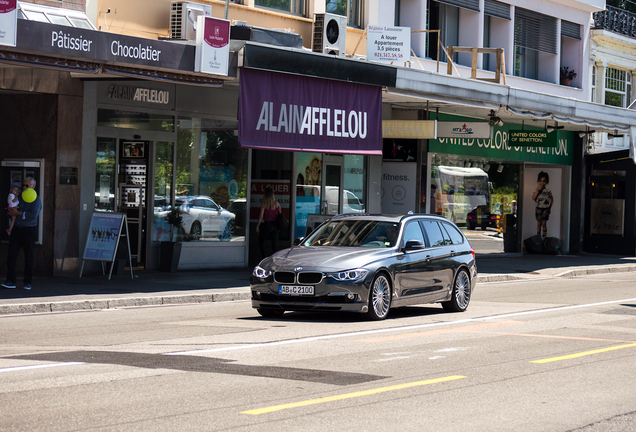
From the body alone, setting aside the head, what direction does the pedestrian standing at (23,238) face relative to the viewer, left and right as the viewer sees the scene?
facing the viewer and to the left of the viewer

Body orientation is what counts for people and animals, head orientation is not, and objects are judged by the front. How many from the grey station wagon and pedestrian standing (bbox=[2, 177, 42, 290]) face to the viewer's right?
0

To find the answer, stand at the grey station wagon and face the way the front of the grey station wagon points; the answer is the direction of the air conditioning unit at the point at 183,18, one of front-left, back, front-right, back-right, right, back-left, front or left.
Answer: right

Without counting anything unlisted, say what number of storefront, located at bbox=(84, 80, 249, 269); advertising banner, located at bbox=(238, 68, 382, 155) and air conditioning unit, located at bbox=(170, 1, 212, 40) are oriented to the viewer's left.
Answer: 0

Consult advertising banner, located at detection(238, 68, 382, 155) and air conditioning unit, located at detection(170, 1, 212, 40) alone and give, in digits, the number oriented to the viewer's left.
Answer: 0

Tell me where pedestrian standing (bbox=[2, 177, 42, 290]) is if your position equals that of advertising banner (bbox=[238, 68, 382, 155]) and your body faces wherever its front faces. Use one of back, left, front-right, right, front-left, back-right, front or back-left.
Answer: right

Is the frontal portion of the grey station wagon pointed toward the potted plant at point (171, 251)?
no

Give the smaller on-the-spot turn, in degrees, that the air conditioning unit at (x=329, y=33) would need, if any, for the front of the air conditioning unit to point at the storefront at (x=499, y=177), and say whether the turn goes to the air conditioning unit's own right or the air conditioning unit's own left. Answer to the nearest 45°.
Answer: approximately 90° to the air conditioning unit's own left

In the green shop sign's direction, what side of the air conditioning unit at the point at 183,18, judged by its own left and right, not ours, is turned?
left

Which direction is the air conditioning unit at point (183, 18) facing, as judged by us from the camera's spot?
facing the viewer and to the right of the viewer

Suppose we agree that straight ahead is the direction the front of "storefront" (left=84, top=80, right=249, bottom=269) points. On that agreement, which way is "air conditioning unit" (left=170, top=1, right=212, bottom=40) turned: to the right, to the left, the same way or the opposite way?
the same way

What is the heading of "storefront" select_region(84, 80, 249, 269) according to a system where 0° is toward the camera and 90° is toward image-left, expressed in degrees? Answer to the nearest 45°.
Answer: approximately 315°

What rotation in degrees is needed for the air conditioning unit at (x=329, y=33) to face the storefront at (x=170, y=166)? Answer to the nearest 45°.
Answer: approximately 90° to its right

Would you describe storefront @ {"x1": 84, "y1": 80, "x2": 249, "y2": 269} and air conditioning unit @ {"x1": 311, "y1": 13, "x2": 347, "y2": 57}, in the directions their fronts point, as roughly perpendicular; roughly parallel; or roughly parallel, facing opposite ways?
roughly parallel

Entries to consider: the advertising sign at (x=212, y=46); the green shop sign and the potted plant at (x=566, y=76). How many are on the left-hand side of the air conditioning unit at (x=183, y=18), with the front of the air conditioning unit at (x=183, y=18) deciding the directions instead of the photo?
2

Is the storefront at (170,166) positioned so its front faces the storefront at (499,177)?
no
